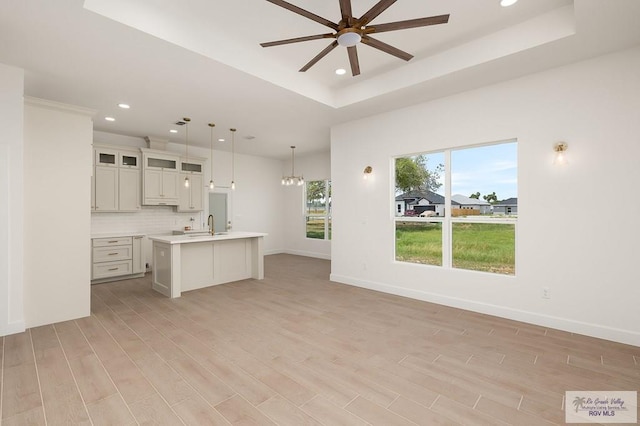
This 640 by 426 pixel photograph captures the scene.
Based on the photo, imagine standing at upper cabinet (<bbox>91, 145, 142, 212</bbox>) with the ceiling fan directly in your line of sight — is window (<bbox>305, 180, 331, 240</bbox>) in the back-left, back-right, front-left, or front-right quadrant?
front-left

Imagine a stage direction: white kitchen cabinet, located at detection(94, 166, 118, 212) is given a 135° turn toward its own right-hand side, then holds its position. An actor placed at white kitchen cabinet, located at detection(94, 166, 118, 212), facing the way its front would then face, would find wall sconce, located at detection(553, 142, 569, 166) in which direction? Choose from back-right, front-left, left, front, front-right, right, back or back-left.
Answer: back

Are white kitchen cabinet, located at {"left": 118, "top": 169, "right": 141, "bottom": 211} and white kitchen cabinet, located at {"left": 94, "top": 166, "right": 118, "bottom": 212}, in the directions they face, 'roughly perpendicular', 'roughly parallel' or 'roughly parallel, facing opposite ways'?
roughly parallel

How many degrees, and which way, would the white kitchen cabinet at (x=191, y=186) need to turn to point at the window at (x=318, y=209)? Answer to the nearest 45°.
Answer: approximately 90° to its left

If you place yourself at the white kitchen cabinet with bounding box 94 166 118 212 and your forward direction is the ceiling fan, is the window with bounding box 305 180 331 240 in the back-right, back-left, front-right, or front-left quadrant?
front-left

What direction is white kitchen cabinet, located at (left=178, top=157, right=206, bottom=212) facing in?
toward the camera

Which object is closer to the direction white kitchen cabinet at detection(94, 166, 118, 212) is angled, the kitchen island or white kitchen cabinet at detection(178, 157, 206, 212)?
the kitchen island

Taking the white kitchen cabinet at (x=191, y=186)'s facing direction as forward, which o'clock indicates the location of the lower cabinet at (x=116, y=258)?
The lower cabinet is roughly at 2 o'clock from the white kitchen cabinet.

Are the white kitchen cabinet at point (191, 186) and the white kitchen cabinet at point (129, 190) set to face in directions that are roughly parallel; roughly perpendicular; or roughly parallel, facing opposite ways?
roughly parallel

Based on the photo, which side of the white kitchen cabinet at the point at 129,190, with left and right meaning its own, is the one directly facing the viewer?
front

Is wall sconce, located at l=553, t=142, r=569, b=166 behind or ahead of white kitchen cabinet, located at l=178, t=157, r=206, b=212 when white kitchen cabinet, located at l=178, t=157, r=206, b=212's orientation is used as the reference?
ahead

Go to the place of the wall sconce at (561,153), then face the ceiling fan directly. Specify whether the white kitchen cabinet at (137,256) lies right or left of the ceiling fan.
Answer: right

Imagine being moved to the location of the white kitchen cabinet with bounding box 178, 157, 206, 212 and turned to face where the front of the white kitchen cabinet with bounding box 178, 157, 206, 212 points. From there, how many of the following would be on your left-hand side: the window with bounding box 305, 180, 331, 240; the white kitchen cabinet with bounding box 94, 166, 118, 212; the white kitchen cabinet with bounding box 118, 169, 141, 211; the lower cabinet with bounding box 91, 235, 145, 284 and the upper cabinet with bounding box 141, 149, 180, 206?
1

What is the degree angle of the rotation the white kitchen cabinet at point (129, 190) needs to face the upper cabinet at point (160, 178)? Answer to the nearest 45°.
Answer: approximately 90° to its left

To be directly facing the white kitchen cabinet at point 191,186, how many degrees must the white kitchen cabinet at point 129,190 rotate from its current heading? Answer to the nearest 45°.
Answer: approximately 90° to its left
